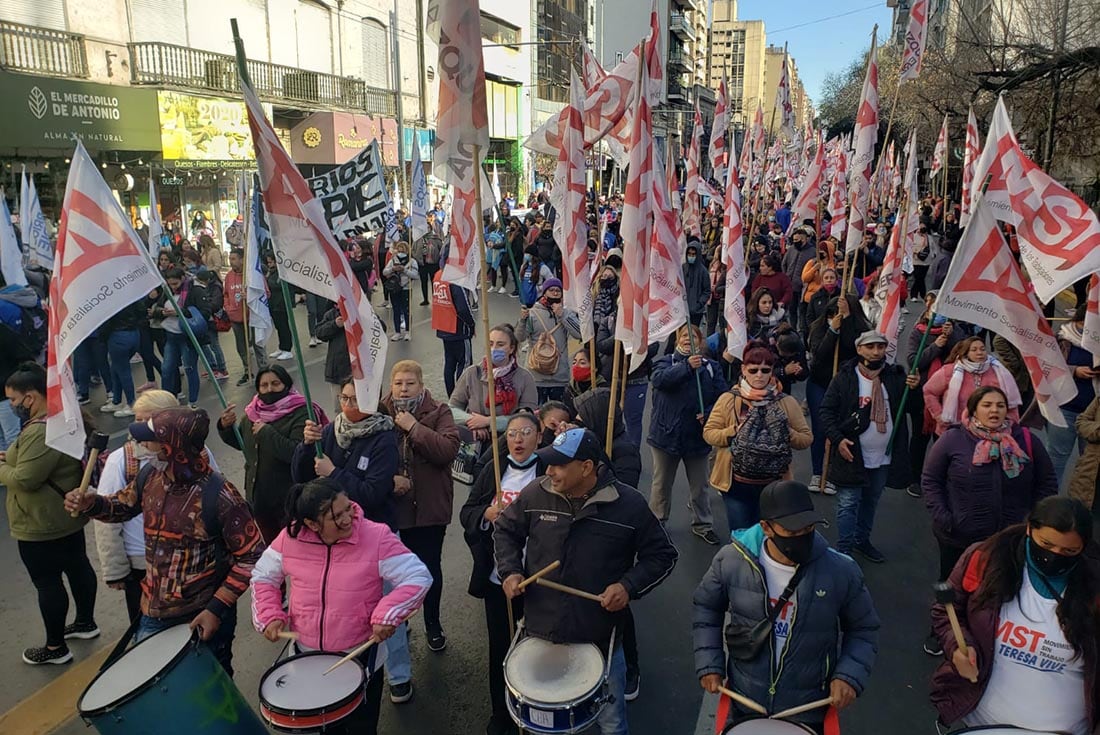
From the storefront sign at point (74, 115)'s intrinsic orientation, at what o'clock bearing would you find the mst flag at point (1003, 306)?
The mst flag is roughly at 1 o'clock from the storefront sign.

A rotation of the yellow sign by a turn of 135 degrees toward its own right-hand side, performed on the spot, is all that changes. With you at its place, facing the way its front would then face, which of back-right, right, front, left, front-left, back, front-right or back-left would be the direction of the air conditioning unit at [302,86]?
back-right

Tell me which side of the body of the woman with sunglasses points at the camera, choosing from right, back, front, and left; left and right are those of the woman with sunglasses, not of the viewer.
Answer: front

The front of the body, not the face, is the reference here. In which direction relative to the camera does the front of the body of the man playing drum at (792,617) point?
toward the camera

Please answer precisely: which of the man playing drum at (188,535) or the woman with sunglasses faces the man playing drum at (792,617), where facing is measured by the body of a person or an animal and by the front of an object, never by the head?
the woman with sunglasses

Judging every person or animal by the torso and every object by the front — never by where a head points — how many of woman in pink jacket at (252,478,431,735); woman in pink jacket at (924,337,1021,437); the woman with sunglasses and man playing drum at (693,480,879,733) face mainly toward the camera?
4

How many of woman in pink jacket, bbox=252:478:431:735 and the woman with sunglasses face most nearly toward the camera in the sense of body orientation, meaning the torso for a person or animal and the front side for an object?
2

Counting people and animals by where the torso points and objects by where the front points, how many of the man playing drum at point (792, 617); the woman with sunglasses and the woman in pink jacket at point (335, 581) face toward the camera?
3

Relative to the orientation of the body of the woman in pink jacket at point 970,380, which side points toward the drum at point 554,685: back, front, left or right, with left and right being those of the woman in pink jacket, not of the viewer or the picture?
front

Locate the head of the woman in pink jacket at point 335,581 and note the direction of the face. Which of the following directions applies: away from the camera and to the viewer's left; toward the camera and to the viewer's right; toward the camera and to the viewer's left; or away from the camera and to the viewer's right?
toward the camera and to the viewer's right

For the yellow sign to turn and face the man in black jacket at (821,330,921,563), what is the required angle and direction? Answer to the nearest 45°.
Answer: approximately 45° to its right

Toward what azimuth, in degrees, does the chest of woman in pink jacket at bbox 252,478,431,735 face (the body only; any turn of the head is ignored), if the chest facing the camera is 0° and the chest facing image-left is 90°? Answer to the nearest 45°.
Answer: approximately 0°

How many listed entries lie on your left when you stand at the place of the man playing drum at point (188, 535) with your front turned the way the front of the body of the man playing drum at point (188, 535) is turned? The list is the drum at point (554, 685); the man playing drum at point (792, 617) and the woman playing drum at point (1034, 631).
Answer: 3

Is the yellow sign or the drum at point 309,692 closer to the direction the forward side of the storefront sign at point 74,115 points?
the drum

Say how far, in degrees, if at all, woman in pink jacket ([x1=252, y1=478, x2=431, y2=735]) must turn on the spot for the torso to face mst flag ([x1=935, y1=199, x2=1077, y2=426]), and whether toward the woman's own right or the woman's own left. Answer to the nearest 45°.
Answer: approximately 90° to the woman's own left

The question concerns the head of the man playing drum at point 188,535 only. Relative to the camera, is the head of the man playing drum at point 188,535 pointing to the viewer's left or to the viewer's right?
to the viewer's left
